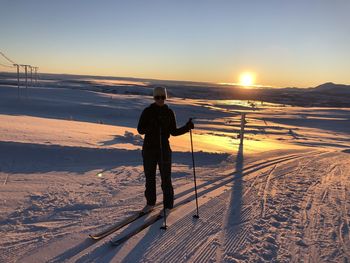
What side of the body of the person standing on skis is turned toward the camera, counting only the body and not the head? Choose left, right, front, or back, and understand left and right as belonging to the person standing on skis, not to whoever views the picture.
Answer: front
